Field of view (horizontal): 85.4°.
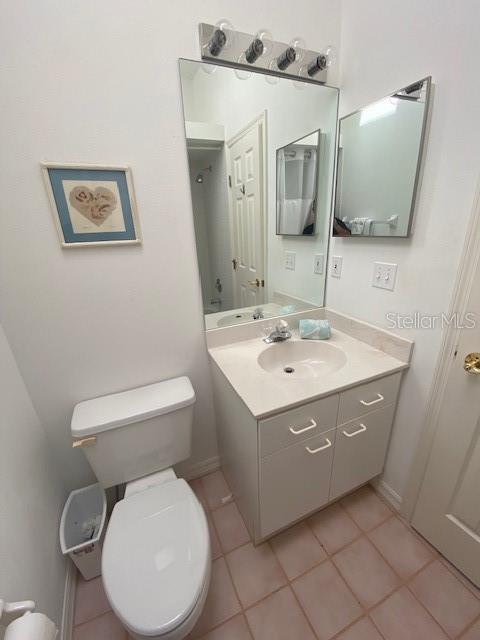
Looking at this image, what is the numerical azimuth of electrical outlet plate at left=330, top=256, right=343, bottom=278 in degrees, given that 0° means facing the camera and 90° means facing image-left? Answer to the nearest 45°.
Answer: approximately 45°

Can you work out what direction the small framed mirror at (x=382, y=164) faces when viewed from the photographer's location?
facing the viewer and to the left of the viewer

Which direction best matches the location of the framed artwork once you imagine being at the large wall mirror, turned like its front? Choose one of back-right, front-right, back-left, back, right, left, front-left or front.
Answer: right

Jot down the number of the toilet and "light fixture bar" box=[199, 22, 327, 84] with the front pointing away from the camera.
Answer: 0

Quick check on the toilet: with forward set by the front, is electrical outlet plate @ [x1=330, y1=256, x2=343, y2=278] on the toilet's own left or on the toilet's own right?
on the toilet's own left

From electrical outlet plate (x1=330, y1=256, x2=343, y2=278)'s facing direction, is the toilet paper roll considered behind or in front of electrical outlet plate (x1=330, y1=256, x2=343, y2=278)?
in front

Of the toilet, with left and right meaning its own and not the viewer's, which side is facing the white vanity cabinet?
left

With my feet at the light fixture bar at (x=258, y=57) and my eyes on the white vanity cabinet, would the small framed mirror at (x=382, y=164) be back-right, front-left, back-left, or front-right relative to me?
front-left

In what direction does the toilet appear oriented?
toward the camera

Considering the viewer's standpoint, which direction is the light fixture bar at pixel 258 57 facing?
facing the viewer and to the right of the viewer
